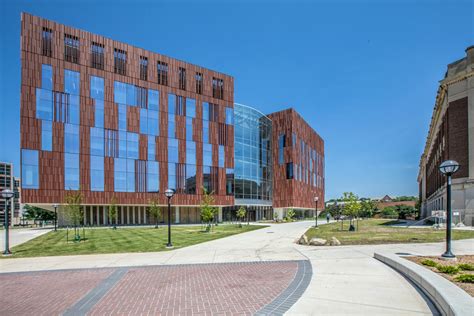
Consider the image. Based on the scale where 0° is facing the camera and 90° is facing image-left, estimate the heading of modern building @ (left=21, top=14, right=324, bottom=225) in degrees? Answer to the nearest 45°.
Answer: approximately 315°
